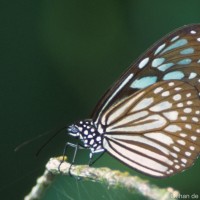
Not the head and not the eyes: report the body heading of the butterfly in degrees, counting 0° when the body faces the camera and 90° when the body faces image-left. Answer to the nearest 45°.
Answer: approximately 90°
